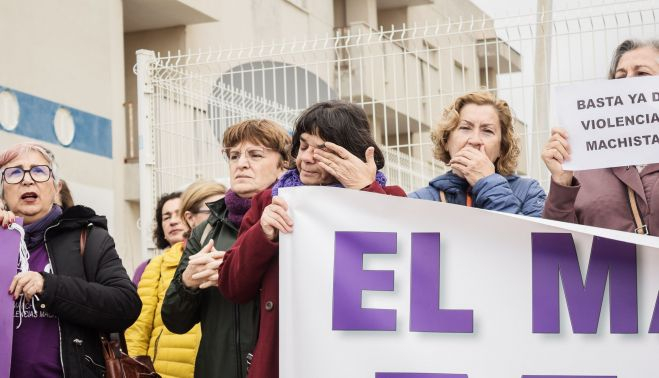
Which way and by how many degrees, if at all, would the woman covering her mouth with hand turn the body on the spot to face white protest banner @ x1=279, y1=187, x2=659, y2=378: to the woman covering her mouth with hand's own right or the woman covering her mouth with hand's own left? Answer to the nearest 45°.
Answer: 0° — they already face it

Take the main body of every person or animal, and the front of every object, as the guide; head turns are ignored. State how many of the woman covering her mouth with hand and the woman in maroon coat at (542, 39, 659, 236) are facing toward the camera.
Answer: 2

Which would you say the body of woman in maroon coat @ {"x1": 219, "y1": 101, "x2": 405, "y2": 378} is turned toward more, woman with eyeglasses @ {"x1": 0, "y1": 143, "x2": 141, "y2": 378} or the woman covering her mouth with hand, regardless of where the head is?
the woman with eyeglasses

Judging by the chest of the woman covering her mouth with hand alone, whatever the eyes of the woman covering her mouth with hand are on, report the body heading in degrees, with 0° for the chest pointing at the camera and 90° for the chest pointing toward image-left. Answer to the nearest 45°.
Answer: approximately 0°

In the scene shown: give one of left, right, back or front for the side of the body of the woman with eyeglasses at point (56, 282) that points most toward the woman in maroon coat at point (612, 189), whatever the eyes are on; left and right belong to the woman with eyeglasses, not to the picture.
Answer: left

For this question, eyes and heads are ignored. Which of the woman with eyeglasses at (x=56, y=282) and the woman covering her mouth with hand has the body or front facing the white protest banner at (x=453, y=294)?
the woman covering her mouth with hand

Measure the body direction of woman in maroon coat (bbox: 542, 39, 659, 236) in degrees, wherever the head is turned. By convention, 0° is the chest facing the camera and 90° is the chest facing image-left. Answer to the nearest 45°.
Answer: approximately 0°

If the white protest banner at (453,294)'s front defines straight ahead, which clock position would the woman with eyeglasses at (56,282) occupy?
The woman with eyeglasses is roughly at 4 o'clock from the white protest banner.

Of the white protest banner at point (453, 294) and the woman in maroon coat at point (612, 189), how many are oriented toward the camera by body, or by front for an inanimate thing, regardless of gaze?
2

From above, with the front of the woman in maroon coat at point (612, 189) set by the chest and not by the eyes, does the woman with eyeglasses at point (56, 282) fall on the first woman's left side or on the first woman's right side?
on the first woman's right side
